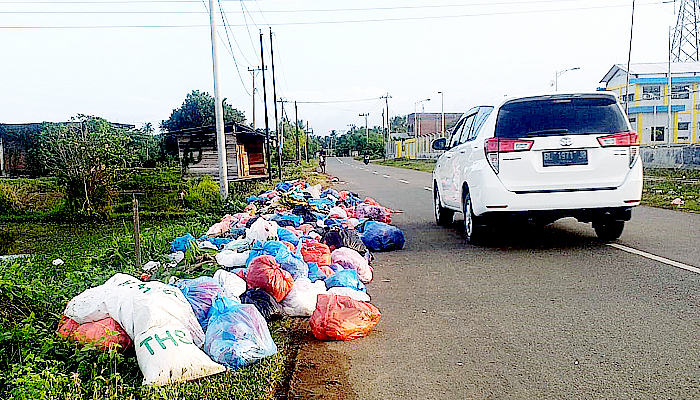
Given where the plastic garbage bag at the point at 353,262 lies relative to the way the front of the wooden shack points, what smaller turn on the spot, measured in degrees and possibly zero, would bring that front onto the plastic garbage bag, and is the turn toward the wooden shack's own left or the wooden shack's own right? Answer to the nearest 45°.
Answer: approximately 45° to the wooden shack's own right

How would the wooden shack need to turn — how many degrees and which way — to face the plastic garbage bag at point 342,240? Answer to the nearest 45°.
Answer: approximately 45° to its right

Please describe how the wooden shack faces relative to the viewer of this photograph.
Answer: facing the viewer and to the right of the viewer

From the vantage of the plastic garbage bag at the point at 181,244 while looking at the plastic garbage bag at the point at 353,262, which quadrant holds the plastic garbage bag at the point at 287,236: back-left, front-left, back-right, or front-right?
front-left

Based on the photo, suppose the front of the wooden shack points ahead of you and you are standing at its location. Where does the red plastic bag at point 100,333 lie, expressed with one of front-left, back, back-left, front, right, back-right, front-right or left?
front-right

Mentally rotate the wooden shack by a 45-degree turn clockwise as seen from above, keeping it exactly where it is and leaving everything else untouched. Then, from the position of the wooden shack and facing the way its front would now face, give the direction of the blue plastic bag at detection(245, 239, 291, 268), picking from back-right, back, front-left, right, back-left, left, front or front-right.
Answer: front

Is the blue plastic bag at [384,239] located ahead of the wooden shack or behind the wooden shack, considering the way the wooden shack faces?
ahead

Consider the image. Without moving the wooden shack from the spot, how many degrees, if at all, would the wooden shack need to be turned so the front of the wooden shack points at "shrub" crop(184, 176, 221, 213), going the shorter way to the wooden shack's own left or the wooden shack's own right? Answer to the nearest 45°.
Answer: approximately 45° to the wooden shack's own right

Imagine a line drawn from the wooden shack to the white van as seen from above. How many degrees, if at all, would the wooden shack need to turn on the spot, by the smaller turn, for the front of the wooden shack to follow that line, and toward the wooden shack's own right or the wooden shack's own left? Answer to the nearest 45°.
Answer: approximately 45° to the wooden shack's own right

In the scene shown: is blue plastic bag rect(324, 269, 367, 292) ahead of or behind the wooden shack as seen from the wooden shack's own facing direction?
ahead

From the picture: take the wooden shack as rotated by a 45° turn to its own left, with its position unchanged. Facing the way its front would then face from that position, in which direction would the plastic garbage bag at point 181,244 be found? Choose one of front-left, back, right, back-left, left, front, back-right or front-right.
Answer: right

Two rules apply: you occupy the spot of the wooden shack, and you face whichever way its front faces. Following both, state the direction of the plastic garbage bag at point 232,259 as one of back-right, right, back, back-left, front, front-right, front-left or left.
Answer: front-right
